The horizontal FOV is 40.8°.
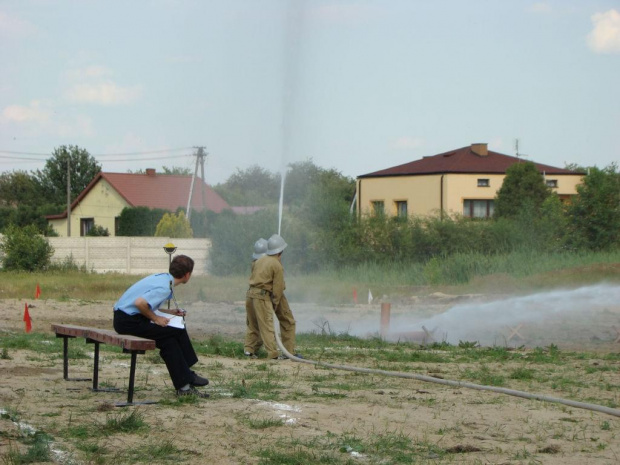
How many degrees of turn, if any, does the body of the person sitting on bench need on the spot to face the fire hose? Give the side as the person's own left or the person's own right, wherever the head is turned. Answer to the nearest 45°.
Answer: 0° — they already face it

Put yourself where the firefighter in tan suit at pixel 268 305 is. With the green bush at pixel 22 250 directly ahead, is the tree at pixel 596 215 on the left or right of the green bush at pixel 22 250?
right

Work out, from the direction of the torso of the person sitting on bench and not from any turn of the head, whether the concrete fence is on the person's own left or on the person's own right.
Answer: on the person's own left

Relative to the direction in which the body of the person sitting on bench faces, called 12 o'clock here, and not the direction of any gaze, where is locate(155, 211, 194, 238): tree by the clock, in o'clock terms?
The tree is roughly at 9 o'clock from the person sitting on bench.

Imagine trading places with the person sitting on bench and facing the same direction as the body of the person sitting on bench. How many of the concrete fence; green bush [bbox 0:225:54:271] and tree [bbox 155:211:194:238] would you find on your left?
3

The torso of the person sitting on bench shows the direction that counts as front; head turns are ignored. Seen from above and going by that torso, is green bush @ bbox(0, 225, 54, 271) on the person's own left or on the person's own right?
on the person's own left

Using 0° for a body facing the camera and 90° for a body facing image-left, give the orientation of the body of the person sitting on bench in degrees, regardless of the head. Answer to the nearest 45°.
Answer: approximately 270°

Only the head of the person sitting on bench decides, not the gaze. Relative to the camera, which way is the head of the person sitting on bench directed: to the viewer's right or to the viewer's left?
to the viewer's right
